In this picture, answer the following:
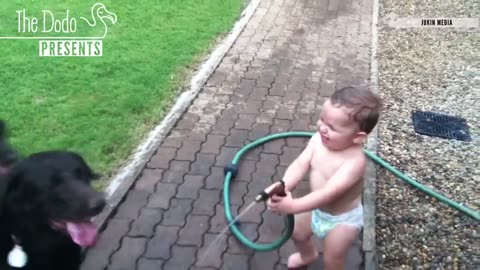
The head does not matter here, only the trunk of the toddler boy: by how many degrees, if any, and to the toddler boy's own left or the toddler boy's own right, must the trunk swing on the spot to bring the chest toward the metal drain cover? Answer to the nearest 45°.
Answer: approximately 135° to the toddler boy's own right

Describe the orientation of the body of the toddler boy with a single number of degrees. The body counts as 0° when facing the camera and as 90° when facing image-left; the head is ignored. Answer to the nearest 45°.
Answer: approximately 45°

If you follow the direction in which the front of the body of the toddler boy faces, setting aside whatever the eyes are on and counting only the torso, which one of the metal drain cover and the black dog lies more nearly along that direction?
the black dog

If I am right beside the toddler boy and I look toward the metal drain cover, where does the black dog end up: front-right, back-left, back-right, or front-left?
back-left

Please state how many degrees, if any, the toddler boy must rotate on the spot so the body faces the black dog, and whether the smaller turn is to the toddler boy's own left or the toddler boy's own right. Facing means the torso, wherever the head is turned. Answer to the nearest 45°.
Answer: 0° — they already face it
